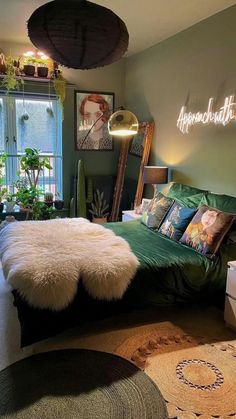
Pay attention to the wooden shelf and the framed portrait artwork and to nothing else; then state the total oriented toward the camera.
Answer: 2

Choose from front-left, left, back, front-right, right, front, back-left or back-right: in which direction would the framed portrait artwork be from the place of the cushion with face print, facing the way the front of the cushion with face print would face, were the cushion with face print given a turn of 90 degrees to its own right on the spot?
front

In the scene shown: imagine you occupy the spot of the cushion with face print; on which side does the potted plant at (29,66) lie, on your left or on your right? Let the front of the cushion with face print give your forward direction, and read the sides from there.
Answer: on your right

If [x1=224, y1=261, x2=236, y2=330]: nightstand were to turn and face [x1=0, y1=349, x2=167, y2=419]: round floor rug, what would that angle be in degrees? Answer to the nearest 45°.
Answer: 0° — it already faces it

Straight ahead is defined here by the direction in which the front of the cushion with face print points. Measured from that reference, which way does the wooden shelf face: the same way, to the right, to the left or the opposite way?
to the left

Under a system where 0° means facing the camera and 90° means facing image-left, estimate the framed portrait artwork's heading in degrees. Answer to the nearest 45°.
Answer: approximately 0°

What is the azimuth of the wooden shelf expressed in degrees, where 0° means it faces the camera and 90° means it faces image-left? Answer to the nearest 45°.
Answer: approximately 0°

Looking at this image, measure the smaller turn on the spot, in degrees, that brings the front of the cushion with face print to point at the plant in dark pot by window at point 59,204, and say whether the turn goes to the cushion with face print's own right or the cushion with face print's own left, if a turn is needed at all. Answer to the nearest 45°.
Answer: approximately 90° to the cushion with face print's own right

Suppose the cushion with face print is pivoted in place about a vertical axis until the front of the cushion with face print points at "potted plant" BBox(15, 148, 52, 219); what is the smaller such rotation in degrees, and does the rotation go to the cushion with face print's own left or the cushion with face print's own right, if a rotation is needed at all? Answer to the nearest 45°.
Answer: approximately 90° to the cushion with face print's own right
